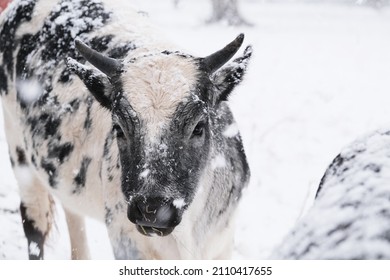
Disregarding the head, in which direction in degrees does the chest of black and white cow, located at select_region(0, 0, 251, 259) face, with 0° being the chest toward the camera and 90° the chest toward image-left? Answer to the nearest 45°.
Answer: approximately 315°

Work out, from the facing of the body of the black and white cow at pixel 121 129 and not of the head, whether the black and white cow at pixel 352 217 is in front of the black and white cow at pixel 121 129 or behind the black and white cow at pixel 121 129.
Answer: in front
